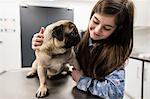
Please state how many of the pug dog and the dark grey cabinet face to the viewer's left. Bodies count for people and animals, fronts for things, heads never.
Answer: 0

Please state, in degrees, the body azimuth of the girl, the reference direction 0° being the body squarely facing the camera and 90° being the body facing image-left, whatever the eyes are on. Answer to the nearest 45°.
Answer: approximately 45°

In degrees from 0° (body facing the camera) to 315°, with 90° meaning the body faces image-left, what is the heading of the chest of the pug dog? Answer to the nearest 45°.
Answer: approximately 315°

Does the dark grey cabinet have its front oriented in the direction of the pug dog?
yes

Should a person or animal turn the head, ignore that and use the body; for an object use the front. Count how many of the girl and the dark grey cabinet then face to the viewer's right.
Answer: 0

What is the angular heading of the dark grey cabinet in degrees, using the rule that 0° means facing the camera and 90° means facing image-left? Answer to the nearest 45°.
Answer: approximately 0°

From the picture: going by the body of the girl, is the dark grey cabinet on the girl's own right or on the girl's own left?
on the girl's own right

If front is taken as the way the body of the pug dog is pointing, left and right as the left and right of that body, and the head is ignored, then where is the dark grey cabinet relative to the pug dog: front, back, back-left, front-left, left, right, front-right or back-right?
back-left

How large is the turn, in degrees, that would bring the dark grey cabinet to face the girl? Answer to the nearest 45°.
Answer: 0° — it already faces them

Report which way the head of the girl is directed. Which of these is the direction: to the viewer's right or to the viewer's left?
to the viewer's left
